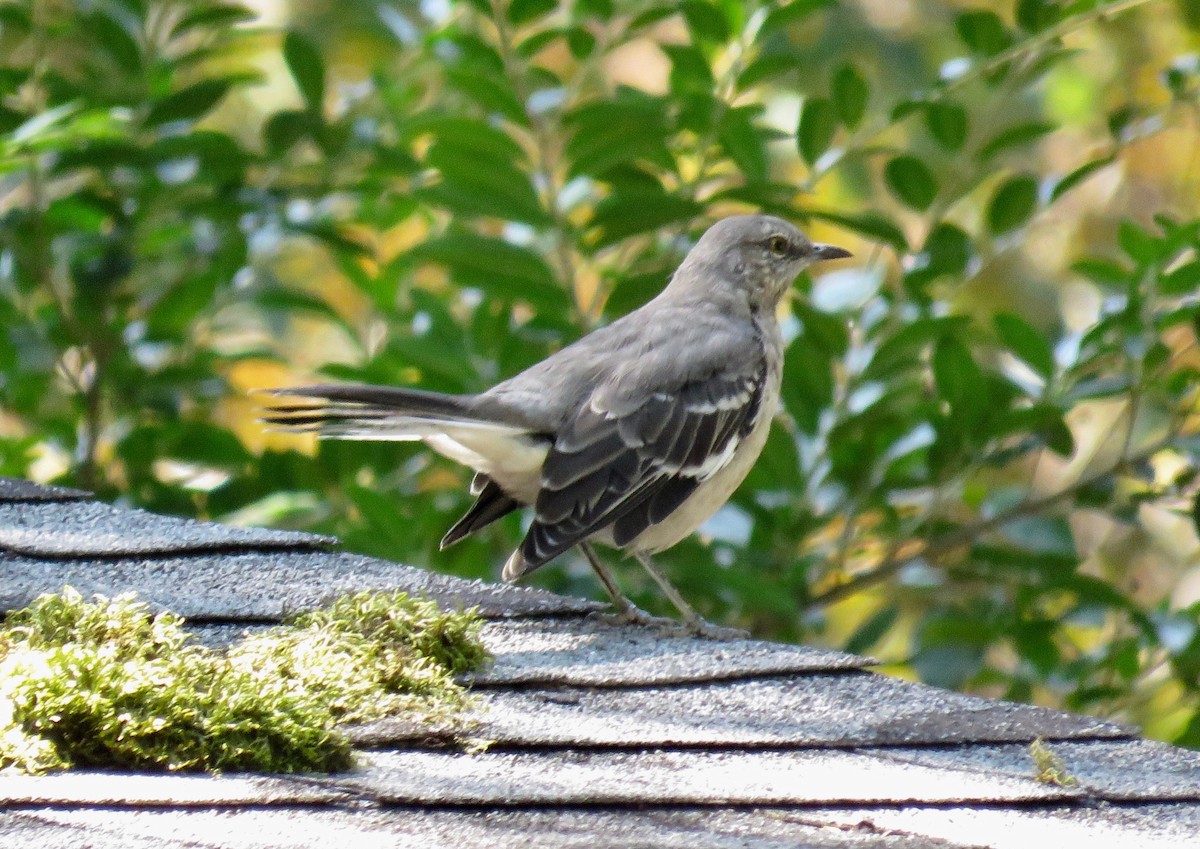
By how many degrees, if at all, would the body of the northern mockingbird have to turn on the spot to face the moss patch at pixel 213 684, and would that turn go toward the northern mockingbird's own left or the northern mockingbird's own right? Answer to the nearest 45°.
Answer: approximately 90° to the northern mockingbird's own right

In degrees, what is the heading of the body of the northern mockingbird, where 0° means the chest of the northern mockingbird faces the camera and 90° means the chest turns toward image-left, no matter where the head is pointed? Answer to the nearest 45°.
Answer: approximately 270°

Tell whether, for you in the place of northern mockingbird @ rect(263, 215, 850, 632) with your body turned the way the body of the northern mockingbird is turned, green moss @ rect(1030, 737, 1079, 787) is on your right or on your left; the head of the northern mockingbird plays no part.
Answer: on your right
